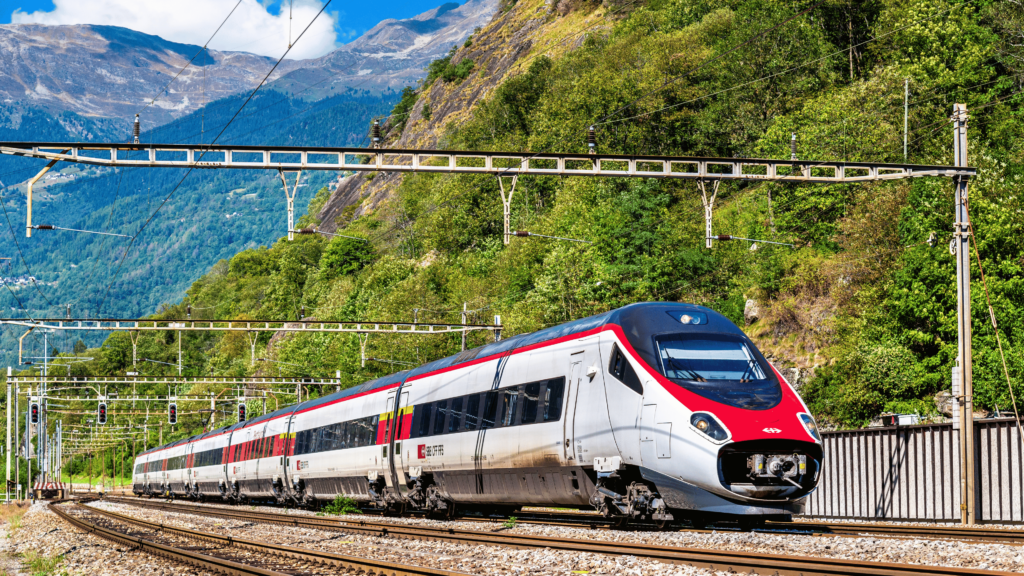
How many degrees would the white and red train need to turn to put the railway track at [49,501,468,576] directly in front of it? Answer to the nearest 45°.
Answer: approximately 45° to its right

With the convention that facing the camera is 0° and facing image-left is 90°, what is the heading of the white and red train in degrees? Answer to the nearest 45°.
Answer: approximately 315°

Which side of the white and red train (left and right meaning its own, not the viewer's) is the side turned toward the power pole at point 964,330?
left

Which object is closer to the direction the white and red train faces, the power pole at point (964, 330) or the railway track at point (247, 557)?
the power pole

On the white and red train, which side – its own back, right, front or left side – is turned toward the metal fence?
front
